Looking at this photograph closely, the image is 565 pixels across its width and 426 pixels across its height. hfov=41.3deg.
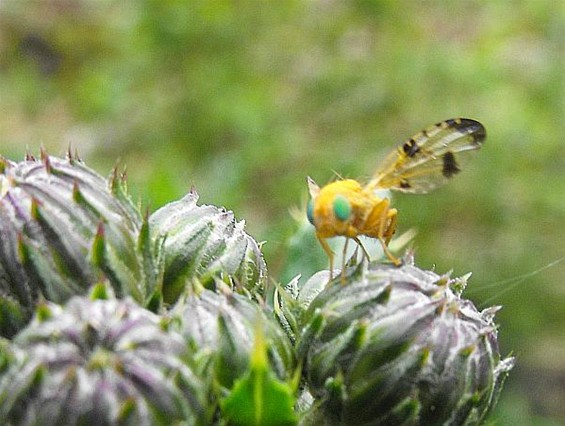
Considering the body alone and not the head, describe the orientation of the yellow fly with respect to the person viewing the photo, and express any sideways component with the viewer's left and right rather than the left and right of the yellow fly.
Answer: facing the viewer and to the left of the viewer
